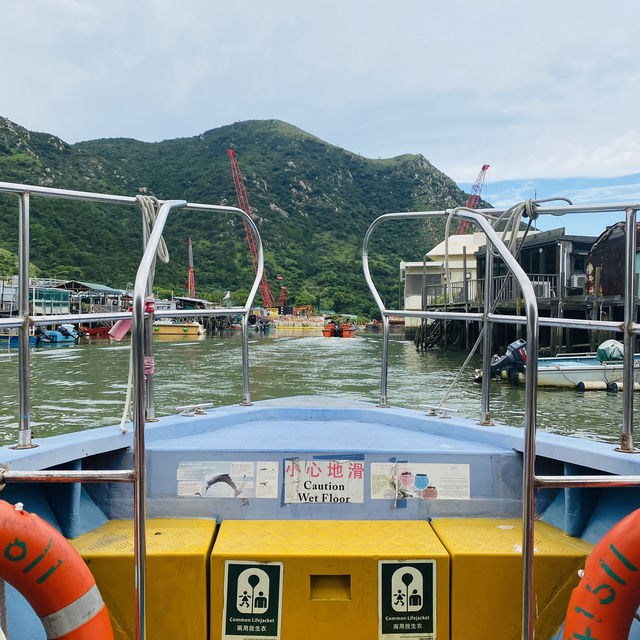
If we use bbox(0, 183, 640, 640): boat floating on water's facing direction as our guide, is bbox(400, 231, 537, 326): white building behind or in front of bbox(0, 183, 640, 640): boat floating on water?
in front

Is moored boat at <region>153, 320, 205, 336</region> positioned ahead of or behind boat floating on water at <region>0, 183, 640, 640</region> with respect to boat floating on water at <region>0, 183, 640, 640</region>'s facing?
ahead

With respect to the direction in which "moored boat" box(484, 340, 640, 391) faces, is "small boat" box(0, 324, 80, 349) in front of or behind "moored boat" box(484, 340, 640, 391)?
behind

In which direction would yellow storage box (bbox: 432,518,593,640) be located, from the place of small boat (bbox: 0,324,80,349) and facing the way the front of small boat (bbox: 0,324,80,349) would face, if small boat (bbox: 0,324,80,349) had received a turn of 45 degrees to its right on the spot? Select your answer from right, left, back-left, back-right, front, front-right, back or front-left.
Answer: front-right

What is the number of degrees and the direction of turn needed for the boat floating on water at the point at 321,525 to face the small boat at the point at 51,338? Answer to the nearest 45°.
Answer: approximately 45° to its left

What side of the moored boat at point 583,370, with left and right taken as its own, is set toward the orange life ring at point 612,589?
right

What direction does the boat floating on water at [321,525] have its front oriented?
away from the camera

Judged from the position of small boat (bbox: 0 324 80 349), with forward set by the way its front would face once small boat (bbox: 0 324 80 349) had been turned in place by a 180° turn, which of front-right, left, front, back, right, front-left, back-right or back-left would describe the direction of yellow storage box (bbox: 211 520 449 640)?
left

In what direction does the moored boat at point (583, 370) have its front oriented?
to the viewer's right

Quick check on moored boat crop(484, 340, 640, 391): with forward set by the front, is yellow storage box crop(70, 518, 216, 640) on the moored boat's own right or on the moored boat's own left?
on the moored boat's own right

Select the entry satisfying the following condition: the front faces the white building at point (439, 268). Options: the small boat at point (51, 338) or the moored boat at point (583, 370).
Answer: the small boat
